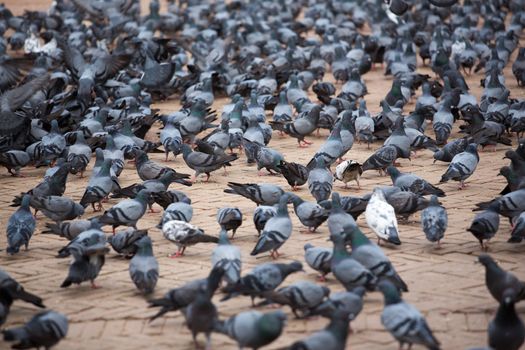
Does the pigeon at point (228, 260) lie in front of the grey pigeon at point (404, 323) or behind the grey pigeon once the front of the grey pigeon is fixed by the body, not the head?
in front

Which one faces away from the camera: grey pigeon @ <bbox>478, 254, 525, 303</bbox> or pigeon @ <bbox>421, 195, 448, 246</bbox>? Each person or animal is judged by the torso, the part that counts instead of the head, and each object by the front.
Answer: the pigeon

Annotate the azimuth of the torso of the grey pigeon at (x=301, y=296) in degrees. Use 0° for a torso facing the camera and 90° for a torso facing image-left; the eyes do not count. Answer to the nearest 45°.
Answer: approximately 270°

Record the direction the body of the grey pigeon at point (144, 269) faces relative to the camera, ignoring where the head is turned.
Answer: away from the camera

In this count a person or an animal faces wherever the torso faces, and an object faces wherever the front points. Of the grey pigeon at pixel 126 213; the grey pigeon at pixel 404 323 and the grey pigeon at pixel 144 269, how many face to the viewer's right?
1
